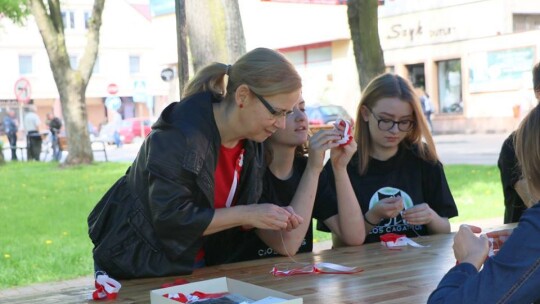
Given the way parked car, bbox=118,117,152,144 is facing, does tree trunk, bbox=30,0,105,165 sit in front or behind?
in front

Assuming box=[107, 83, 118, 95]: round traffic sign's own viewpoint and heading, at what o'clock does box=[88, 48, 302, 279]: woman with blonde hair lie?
The woman with blonde hair is roughly at 12 o'clock from the round traffic sign.

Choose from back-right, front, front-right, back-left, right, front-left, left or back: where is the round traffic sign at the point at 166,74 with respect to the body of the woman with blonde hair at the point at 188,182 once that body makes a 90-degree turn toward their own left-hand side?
front-left

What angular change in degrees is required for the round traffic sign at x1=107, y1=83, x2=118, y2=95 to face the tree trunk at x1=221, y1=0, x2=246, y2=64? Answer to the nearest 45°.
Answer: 0° — it already faces it

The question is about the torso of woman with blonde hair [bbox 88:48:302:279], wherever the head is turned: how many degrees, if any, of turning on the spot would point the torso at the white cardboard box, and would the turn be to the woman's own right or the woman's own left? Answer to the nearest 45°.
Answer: approximately 45° to the woman's own right

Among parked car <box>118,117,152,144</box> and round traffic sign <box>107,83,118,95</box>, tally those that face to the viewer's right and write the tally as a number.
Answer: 0

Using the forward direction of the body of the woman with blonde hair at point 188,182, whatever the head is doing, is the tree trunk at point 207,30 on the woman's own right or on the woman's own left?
on the woman's own left

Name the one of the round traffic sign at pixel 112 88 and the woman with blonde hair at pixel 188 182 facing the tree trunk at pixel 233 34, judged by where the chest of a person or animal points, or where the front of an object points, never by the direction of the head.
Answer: the round traffic sign

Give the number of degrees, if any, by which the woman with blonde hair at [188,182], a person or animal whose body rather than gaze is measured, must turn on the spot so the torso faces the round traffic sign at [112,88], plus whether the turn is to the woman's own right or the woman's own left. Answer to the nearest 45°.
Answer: approximately 135° to the woman's own left

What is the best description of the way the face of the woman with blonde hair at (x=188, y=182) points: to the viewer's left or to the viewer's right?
to the viewer's right
